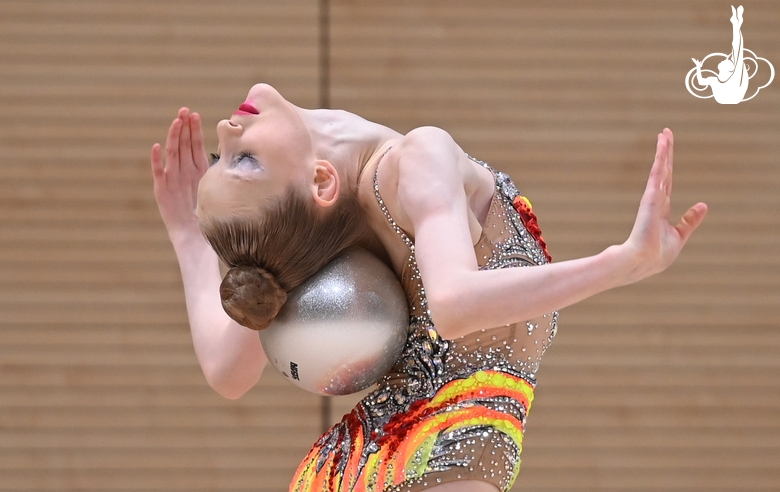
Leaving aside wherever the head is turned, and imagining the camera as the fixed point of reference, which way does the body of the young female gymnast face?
to the viewer's right
